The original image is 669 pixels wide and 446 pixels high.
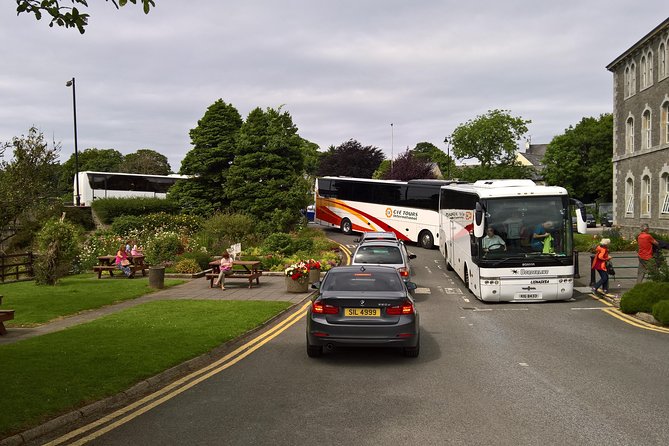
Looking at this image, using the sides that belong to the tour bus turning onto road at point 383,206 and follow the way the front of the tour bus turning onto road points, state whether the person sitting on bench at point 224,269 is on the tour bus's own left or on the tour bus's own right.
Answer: on the tour bus's own right

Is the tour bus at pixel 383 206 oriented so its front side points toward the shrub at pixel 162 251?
no

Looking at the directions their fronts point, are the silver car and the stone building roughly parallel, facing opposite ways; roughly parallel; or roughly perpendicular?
roughly perpendicular

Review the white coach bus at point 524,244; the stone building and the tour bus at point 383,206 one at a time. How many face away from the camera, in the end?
0

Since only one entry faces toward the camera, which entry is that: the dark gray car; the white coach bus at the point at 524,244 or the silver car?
the white coach bus

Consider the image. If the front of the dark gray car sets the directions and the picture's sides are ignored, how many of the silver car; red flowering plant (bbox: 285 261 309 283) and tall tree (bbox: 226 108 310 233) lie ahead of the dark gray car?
3

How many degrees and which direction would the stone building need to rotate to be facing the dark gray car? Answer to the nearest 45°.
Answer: approximately 45° to its left

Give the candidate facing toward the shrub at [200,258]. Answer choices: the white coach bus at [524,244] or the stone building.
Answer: the stone building

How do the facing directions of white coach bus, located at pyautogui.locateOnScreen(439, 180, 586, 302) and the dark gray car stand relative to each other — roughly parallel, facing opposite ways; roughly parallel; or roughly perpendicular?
roughly parallel, facing opposite ways

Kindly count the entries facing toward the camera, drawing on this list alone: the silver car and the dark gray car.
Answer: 0

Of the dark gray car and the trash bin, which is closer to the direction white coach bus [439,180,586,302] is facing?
the dark gray car

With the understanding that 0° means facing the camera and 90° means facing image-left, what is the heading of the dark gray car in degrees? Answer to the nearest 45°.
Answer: approximately 180°

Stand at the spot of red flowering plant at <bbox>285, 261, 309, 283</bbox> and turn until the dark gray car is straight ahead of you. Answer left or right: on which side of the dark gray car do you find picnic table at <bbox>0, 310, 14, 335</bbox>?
right

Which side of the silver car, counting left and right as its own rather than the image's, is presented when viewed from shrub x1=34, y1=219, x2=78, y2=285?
left

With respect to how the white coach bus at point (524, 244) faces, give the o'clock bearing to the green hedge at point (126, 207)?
The green hedge is roughly at 4 o'clock from the white coach bus.

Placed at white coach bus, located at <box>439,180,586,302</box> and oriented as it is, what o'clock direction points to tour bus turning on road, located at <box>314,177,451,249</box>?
The tour bus turning on road is roughly at 5 o'clock from the white coach bus.
